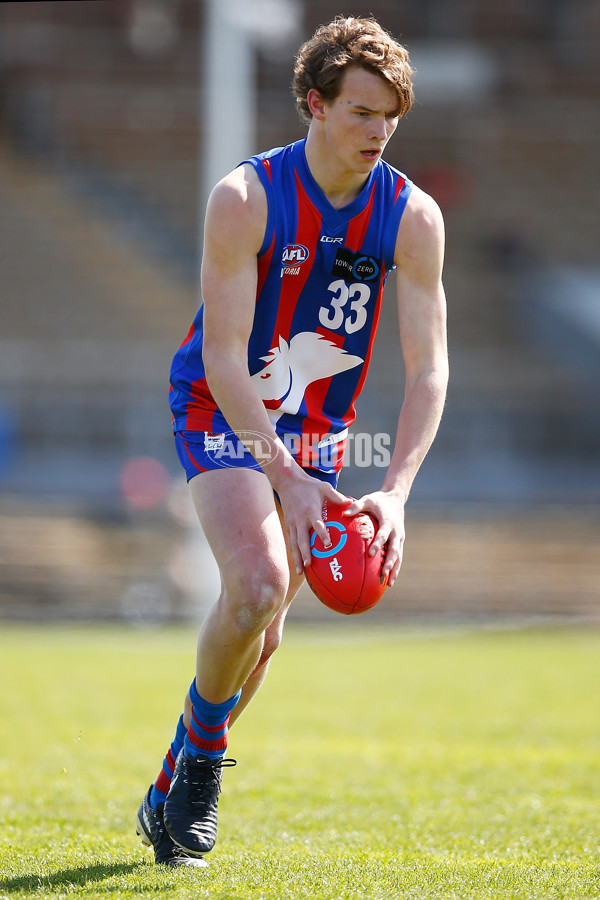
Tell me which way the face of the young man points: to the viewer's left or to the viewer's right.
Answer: to the viewer's right

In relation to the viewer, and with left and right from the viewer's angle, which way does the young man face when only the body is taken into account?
facing the viewer and to the right of the viewer
